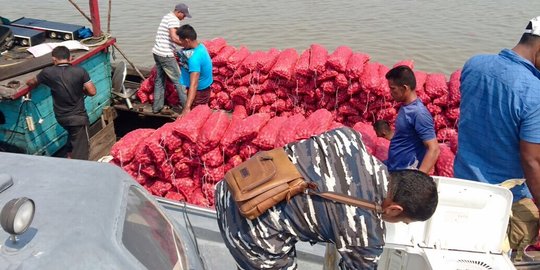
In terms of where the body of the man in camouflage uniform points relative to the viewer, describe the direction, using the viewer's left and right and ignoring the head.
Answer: facing to the right of the viewer

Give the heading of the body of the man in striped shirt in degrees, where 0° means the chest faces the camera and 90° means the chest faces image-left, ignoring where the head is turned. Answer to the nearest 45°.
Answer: approximately 270°

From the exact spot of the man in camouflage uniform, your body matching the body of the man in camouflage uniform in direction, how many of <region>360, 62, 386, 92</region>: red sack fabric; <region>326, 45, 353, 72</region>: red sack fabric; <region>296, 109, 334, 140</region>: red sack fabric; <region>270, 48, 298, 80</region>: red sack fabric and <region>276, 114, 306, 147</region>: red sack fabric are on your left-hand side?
5

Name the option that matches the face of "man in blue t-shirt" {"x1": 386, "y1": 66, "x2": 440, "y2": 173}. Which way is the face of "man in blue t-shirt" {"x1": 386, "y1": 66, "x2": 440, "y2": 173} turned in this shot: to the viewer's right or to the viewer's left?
to the viewer's left

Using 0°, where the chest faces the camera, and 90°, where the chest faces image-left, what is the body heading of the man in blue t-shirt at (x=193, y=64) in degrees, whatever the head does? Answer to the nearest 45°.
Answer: approximately 90°

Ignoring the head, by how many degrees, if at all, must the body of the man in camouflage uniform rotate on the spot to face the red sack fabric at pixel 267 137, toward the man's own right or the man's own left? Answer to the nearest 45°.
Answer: approximately 90° to the man's own left

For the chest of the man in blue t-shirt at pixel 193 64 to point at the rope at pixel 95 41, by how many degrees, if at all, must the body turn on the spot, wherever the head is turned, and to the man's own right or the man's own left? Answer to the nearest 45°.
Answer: approximately 45° to the man's own right

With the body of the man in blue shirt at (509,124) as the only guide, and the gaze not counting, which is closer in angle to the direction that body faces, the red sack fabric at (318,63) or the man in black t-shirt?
the red sack fabric

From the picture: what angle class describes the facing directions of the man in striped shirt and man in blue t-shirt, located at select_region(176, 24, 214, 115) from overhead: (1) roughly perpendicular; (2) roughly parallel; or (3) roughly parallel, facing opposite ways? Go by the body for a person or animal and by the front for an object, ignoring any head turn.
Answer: roughly parallel, facing opposite ways

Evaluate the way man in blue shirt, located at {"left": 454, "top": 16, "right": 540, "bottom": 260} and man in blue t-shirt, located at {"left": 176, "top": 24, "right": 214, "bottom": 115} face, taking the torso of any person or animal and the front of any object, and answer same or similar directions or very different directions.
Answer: very different directions

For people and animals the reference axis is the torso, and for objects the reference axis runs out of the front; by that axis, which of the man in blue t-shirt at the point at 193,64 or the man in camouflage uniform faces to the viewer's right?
the man in camouflage uniform

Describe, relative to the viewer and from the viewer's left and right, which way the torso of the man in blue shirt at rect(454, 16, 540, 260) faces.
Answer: facing away from the viewer and to the right of the viewer
